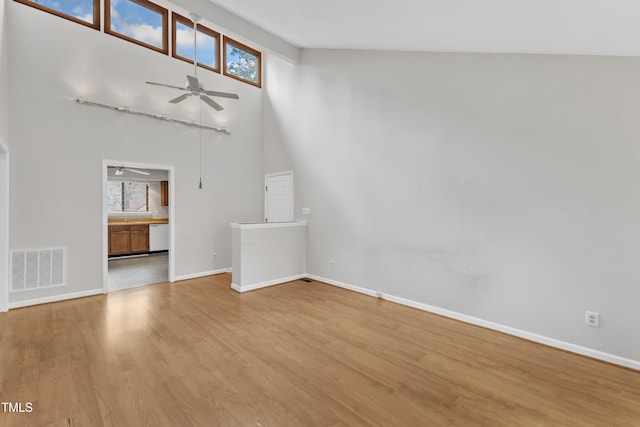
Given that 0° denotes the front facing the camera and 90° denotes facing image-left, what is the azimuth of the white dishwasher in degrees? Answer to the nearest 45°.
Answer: approximately 0°

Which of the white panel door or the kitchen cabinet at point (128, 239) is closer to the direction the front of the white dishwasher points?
the white panel door

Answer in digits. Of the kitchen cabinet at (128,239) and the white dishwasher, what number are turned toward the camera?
2

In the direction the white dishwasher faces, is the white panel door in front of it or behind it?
in front

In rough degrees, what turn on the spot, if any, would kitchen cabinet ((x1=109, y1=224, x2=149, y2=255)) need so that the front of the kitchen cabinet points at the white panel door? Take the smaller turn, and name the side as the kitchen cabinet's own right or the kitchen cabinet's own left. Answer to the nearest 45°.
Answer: approximately 45° to the kitchen cabinet's own left

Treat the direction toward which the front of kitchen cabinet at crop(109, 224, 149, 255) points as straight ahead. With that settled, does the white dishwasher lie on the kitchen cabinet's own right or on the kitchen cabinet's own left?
on the kitchen cabinet's own left

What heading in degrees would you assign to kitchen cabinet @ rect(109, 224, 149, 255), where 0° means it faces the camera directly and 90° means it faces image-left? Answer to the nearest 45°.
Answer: approximately 0°

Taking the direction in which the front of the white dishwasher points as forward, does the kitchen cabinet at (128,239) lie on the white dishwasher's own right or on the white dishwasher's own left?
on the white dishwasher's own right

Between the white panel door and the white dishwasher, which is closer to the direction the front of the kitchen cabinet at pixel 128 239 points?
the white panel door
